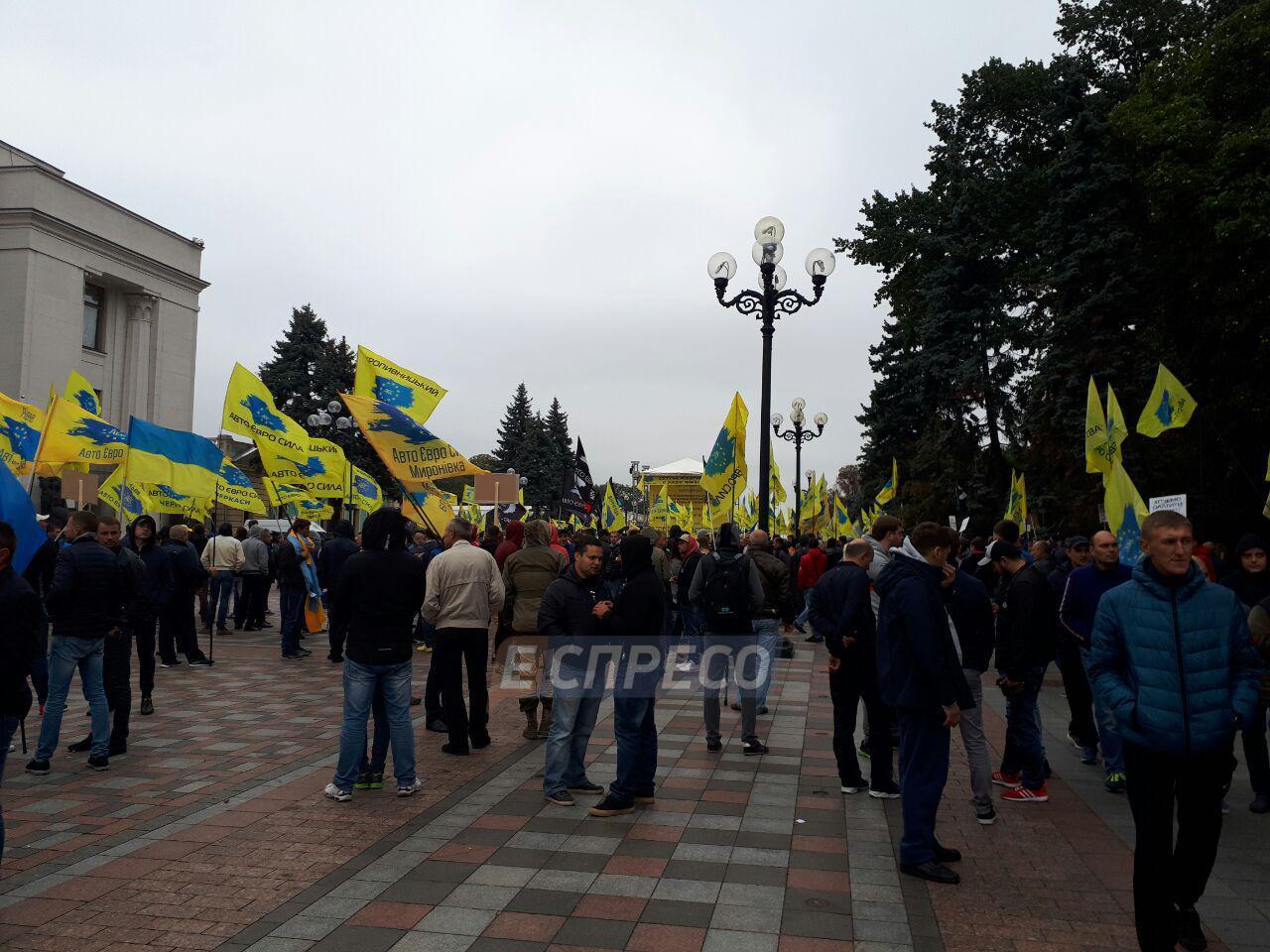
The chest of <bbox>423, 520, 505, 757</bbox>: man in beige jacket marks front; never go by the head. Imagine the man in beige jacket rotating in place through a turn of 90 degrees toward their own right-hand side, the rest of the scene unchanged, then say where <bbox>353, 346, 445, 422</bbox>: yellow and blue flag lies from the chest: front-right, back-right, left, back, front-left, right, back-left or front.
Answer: left

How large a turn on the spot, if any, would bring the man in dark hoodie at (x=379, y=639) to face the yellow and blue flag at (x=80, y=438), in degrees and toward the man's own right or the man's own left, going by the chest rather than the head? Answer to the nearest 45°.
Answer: approximately 45° to the man's own left

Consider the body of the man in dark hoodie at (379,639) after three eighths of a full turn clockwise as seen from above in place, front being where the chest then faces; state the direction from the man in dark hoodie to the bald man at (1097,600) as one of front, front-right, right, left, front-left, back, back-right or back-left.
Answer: front-left

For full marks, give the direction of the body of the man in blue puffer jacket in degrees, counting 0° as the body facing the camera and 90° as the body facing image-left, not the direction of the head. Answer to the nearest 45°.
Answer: approximately 0°

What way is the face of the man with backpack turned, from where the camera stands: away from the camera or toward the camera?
away from the camera

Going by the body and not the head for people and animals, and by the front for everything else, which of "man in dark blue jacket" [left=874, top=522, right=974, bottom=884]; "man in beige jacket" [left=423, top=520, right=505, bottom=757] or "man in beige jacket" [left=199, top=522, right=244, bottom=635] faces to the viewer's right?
the man in dark blue jacket

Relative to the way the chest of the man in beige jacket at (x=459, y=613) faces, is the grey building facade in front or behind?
in front

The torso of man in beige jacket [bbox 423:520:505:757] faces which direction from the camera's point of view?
away from the camera

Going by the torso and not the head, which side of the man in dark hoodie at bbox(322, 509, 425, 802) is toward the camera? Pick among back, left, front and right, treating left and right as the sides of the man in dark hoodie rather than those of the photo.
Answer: back
